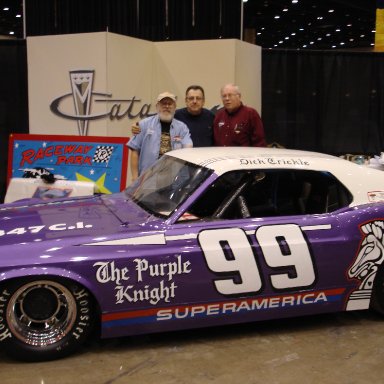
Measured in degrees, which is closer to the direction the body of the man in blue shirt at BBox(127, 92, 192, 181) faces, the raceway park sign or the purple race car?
the purple race car

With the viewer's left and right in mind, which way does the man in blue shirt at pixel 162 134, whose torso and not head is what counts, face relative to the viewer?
facing the viewer

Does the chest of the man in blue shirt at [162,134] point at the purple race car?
yes

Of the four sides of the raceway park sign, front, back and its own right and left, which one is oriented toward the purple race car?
front

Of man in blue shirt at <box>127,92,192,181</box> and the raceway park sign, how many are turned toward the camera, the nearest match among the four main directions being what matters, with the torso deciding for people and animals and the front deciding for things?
2

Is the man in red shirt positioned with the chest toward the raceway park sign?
no

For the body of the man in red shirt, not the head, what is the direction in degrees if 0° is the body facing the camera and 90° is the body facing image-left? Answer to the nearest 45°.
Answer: approximately 45°

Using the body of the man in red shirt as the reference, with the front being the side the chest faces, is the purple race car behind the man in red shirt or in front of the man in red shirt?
in front

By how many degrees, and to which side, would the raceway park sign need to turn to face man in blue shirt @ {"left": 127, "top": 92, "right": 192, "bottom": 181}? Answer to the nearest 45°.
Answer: approximately 45° to its left

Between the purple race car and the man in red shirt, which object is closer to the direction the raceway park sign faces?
the purple race car

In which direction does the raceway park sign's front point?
toward the camera

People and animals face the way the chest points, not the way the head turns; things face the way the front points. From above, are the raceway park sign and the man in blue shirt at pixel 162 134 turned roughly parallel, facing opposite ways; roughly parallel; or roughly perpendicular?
roughly parallel

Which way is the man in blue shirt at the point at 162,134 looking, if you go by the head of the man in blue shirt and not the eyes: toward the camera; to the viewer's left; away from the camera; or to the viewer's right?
toward the camera
